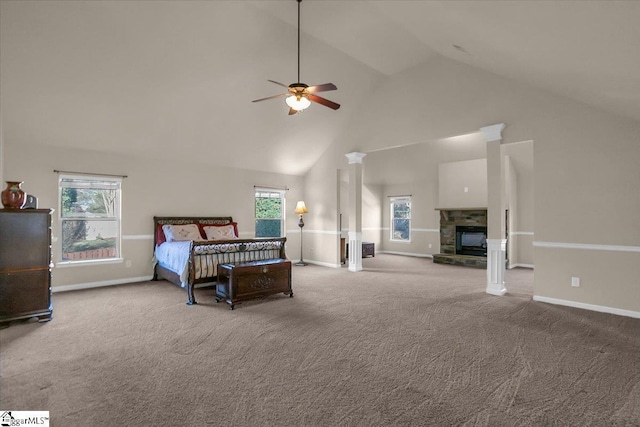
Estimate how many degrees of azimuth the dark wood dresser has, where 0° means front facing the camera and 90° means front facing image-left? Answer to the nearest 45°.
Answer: approximately 270°

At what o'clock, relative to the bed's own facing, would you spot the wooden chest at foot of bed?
The wooden chest at foot of bed is roughly at 12 o'clock from the bed.

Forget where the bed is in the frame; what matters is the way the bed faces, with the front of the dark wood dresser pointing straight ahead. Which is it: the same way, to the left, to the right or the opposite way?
to the right

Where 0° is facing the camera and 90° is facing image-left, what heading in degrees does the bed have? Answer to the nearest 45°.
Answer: approximately 315°

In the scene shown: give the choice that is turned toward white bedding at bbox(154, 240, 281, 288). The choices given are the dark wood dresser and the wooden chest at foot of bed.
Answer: the dark wood dresser

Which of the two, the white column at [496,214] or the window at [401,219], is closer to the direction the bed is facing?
the white column

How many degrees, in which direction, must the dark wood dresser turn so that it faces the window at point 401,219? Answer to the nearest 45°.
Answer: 0° — it already faces it

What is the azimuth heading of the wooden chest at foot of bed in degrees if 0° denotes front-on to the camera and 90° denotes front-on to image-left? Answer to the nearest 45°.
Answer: approximately 315°

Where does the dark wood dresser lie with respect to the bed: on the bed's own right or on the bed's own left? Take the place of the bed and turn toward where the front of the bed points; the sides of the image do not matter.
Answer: on the bed's own right

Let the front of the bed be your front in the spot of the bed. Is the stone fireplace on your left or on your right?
on your left

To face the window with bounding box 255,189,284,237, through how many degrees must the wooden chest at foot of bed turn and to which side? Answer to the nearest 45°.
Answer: approximately 135° to its left
